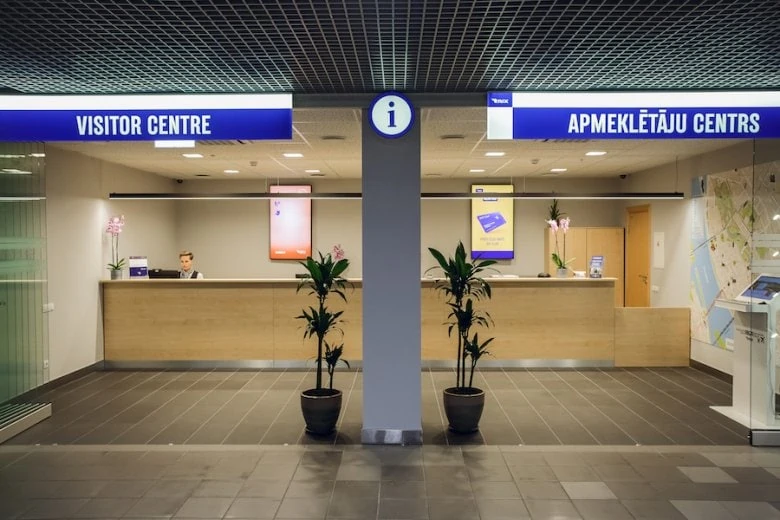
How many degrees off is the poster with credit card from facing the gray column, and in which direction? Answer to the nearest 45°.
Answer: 0° — it already faces it

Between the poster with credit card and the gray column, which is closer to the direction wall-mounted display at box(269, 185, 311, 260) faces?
the gray column

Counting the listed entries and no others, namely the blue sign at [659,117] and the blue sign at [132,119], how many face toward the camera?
2

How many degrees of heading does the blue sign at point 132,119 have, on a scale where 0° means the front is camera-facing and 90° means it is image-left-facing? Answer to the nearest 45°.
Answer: approximately 0°

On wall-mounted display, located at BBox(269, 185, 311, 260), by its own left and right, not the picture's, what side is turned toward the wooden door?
left

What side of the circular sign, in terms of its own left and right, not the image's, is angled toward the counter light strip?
back
